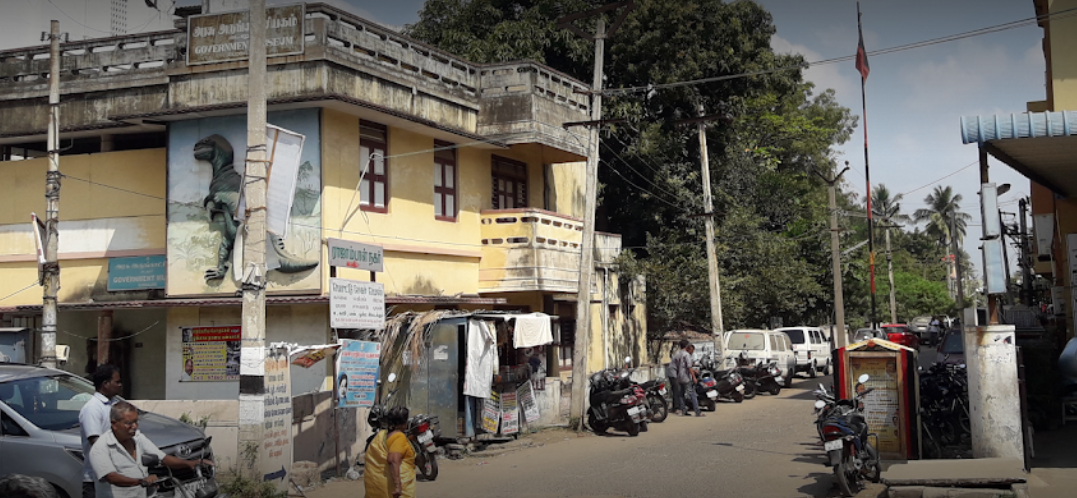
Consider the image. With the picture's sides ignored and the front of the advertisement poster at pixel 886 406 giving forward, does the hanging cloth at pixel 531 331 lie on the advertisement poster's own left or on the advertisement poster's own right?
on the advertisement poster's own right

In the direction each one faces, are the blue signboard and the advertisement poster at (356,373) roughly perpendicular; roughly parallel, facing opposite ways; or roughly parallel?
roughly parallel

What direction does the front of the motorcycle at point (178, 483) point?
to the viewer's right

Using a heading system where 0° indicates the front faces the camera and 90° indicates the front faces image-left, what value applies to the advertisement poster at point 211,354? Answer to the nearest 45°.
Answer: approximately 0°

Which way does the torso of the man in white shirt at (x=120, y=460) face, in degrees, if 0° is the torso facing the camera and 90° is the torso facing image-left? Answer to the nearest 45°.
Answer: approximately 315°

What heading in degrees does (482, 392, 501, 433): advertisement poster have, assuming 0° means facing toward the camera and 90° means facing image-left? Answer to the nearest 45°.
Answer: approximately 315°

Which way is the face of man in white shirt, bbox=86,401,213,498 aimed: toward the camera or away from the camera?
toward the camera

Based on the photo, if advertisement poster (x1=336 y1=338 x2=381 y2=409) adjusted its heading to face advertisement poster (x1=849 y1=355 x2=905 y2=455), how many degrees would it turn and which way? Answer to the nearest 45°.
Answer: approximately 90° to its left

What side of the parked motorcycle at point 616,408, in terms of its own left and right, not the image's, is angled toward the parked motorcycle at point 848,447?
back

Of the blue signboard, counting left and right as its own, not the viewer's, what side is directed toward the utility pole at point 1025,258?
left

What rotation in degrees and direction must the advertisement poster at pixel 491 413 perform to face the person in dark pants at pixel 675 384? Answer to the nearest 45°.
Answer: approximately 90° to its left

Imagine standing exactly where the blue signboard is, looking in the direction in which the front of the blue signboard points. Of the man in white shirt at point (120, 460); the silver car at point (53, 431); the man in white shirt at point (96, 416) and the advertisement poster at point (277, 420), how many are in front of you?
4

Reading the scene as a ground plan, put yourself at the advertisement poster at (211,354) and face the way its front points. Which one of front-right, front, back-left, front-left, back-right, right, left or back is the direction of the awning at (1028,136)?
front-left

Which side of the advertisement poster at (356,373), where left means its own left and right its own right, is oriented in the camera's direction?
front

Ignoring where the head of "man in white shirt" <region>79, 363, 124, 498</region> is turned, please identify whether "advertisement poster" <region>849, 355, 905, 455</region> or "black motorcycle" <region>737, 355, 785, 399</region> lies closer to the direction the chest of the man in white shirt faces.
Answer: the advertisement poster

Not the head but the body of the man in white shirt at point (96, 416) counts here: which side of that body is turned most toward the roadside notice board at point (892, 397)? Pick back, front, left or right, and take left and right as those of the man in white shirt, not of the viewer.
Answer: front

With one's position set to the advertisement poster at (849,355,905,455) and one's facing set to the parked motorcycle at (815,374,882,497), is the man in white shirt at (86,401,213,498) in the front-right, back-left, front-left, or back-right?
front-right
